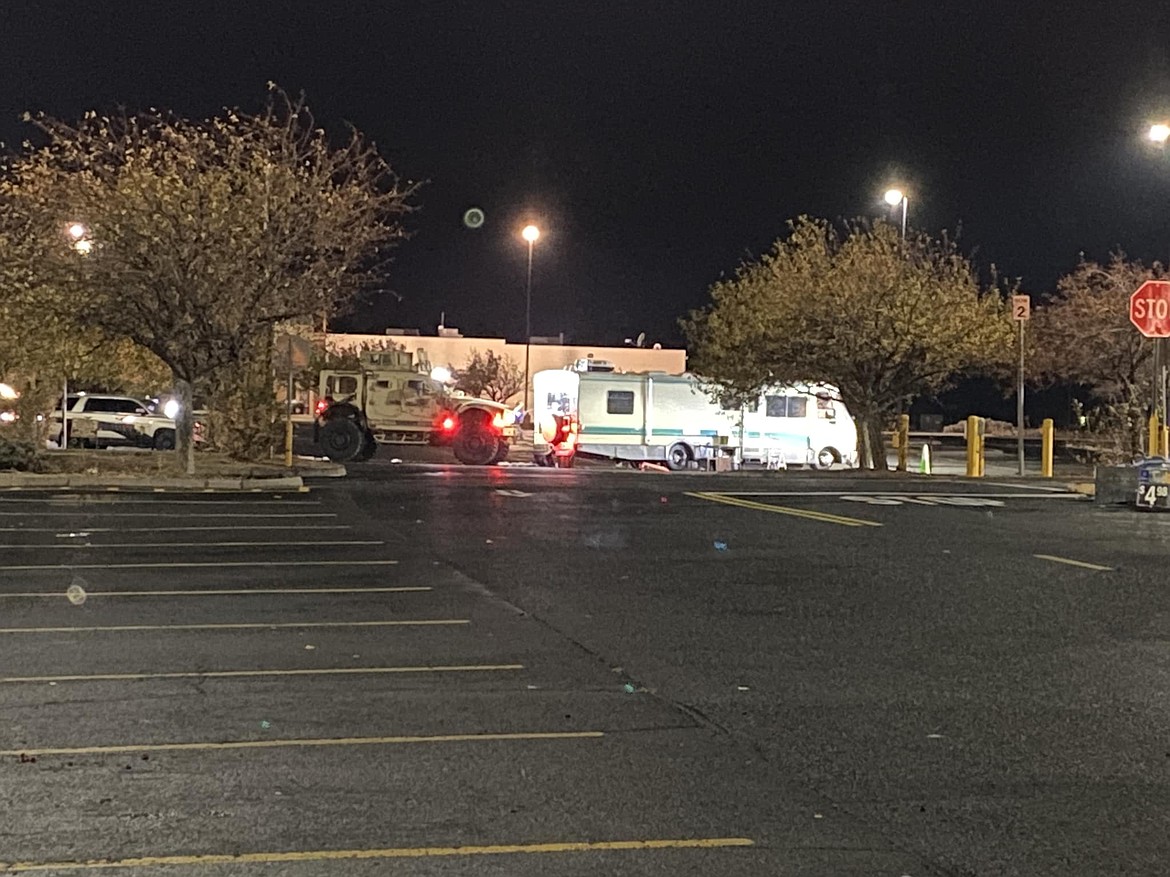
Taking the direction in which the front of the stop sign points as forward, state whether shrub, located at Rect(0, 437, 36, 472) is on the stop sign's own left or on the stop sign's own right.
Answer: on the stop sign's own right

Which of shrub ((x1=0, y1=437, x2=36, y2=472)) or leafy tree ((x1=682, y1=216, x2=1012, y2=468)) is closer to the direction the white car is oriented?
the leafy tree

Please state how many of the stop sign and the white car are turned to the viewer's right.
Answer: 1

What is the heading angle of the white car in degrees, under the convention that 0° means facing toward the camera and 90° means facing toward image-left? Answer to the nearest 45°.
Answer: approximately 270°

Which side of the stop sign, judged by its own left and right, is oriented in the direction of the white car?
right

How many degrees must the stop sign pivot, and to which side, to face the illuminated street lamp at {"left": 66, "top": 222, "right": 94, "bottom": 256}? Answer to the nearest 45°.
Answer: approximately 45° to its right

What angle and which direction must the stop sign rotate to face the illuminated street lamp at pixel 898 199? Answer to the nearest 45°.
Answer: approximately 135° to its right

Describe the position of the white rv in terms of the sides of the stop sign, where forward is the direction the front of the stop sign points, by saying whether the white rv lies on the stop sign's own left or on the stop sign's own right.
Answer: on the stop sign's own right

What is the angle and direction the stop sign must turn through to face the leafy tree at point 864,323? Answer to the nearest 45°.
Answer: approximately 135° to its right

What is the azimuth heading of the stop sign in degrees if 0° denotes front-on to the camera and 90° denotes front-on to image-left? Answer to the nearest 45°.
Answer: approximately 0°

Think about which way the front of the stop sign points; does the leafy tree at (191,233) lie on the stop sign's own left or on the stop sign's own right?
on the stop sign's own right

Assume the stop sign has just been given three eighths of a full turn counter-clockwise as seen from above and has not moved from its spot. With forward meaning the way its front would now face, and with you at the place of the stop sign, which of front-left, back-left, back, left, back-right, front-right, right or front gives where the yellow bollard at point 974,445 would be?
left

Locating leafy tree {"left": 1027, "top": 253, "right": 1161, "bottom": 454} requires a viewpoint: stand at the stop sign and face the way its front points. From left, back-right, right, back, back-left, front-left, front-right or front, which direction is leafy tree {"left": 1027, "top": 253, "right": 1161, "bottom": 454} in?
back

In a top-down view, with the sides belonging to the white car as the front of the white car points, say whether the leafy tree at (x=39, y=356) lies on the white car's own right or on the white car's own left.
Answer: on the white car's own right

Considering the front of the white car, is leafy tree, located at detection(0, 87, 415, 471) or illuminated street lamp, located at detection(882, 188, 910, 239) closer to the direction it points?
the illuminated street lamp
